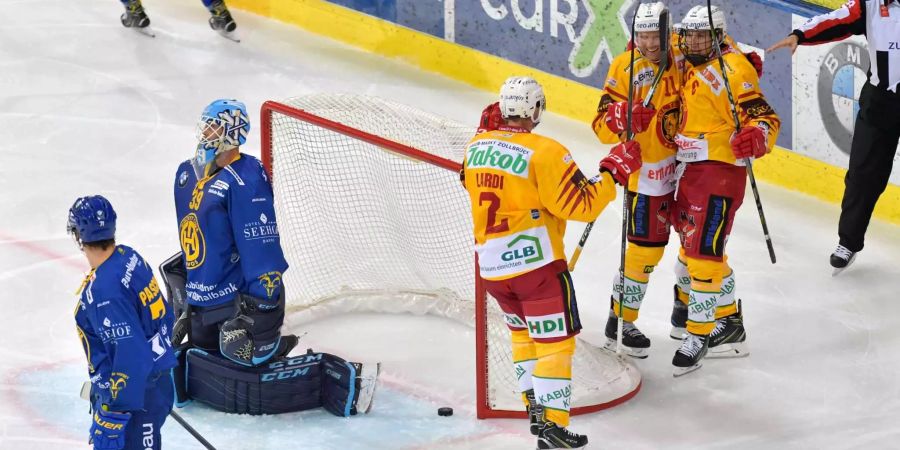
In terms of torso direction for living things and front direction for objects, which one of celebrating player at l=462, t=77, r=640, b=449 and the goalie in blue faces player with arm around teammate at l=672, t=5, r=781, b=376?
the celebrating player

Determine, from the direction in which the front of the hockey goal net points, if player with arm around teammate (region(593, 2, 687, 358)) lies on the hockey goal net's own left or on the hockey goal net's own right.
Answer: on the hockey goal net's own left

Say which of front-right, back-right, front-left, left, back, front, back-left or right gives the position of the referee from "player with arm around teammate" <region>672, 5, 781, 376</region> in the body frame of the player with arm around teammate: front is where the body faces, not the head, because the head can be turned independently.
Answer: back

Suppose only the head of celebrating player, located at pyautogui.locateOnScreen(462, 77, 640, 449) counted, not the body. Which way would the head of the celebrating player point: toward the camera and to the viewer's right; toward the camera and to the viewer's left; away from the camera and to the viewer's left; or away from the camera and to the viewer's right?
away from the camera and to the viewer's right

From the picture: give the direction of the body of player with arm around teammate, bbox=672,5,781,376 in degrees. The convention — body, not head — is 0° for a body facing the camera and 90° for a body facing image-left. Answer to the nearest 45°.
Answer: approximately 45°

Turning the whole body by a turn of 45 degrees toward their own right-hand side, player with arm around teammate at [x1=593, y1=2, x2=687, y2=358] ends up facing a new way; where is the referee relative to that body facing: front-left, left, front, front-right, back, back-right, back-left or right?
back-left

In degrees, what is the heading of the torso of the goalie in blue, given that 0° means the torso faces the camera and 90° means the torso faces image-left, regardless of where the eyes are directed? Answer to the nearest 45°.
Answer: approximately 45°

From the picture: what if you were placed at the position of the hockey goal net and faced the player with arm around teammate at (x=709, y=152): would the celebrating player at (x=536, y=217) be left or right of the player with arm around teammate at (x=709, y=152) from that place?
right

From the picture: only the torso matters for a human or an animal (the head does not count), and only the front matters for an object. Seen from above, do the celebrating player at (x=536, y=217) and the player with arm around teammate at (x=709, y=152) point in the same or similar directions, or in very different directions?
very different directions

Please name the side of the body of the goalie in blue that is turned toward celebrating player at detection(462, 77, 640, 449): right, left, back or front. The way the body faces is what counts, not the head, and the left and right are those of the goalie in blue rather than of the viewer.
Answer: left
